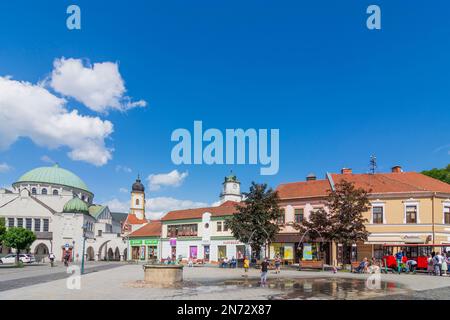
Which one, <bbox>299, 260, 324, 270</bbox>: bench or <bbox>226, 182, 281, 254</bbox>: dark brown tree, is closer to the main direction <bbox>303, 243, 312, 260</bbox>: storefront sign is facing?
the bench

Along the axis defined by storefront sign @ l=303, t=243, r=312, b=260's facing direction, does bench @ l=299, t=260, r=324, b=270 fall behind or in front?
in front

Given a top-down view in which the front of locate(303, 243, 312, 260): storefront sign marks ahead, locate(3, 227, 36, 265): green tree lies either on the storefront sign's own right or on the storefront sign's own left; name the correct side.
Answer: on the storefront sign's own right

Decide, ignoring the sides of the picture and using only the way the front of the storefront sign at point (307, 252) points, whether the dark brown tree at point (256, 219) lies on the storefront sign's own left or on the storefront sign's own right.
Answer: on the storefront sign's own right

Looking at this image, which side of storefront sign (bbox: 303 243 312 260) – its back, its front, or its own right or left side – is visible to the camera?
front
